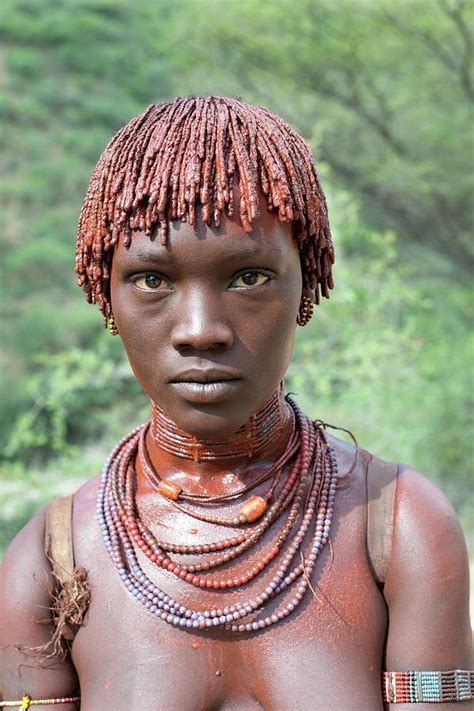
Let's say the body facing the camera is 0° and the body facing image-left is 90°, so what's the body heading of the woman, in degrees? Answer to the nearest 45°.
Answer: approximately 0°
